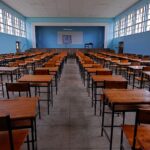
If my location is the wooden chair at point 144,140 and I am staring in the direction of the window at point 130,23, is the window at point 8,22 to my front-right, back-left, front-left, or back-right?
front-left

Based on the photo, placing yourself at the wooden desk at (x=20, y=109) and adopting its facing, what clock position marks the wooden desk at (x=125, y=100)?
the wooden desk at (x=125, y=100) is roughly at 9 o'clock from the wooden desk at (x=20, y=109).

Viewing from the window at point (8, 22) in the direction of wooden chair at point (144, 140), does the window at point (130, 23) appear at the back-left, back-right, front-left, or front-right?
front-left

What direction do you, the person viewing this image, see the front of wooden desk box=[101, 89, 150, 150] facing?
facing the viewer

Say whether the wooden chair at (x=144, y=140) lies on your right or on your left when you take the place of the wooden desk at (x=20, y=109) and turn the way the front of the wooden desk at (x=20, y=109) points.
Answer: on your left

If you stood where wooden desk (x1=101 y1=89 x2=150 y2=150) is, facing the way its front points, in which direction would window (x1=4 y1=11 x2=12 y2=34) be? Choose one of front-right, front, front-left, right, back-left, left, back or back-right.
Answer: back-right

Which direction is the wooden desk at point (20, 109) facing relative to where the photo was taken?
toward the camera

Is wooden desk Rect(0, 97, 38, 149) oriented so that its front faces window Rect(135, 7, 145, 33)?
no

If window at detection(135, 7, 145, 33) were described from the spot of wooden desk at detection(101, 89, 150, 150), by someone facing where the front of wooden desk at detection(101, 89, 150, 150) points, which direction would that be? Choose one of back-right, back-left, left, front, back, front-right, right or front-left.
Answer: back

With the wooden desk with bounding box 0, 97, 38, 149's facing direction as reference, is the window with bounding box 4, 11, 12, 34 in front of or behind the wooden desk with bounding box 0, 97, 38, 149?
behind

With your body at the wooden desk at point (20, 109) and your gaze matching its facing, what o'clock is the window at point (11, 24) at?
The window is roughly at 6 o'clock from the wooden desk.

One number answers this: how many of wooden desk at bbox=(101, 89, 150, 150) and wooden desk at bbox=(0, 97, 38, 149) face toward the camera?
2

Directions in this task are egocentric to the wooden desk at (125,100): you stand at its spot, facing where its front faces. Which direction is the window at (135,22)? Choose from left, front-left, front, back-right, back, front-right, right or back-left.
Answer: back

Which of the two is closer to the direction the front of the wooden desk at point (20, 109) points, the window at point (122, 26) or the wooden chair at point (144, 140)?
the wooden chair

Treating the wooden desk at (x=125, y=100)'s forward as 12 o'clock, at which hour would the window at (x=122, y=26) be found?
The window is roughly at 6 o'clock from the wooden desk.

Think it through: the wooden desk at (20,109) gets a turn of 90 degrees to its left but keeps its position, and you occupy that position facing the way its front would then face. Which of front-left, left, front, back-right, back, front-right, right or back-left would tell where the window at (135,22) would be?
front-left
